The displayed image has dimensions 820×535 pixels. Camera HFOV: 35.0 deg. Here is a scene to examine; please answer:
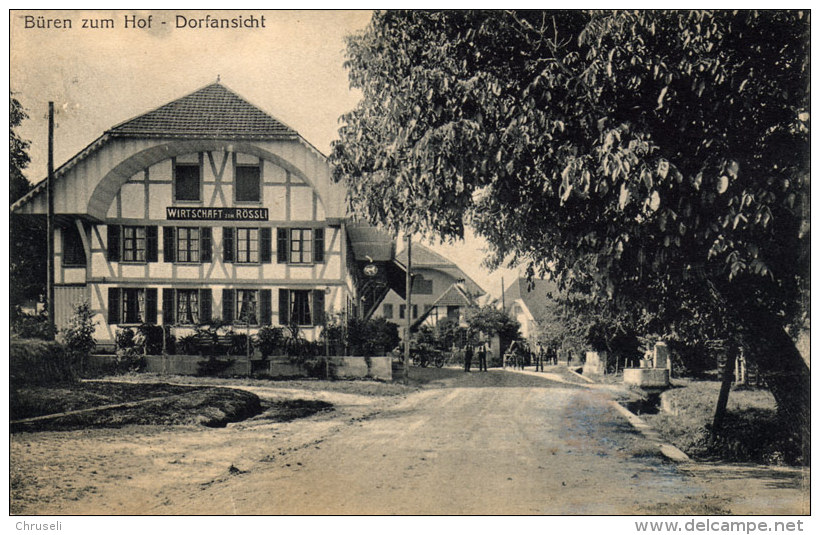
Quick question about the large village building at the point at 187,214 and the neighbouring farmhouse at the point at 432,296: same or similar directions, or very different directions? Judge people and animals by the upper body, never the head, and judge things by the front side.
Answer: same or similar directions

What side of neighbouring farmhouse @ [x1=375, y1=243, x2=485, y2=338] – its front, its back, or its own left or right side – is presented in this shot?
front

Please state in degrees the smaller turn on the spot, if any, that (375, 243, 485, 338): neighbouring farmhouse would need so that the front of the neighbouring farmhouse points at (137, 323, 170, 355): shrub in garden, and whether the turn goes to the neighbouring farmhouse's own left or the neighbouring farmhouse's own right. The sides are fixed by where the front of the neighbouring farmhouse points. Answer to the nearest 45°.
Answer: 0° — it already faces it

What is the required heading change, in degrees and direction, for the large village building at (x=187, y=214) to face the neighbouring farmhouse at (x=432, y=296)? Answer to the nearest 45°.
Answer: approximately 180°

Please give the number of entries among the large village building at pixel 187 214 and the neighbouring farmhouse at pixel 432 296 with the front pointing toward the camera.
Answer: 2

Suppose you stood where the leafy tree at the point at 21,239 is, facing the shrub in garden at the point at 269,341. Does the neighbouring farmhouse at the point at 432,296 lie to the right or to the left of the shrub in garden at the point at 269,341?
left

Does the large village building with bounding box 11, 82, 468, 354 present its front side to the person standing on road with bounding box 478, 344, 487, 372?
no

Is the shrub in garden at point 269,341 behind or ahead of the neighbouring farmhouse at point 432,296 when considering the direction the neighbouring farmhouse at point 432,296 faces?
ahead

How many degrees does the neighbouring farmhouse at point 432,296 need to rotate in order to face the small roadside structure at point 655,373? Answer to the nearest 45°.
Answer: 0° — it already faces it

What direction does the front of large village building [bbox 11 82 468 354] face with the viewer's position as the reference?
facing the viewer

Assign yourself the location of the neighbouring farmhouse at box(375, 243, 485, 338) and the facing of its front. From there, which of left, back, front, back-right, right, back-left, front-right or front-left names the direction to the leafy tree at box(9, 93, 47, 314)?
front

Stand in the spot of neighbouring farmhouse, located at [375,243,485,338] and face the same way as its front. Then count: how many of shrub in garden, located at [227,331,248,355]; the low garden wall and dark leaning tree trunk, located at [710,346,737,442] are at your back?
0
